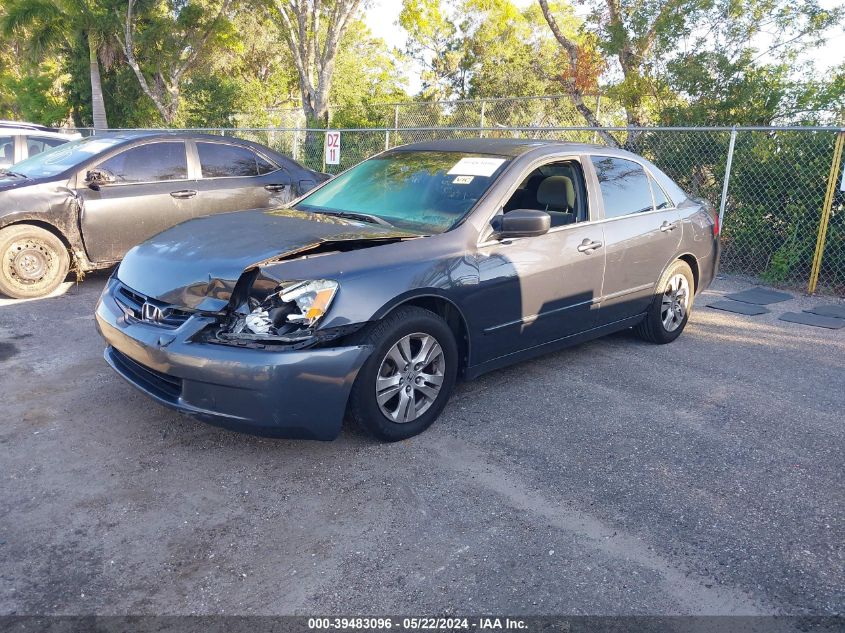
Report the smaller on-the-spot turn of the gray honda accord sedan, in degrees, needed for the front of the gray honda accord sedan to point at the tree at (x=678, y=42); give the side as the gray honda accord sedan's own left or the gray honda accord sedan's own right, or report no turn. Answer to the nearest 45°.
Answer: approximately 180°

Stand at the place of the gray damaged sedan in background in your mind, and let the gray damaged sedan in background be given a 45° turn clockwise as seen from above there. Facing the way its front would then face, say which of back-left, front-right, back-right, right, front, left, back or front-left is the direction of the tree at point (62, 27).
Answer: front-right

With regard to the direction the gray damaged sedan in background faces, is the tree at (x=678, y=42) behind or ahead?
behind

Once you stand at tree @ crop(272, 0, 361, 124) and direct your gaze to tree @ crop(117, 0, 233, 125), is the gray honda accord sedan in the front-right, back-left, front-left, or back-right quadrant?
back-left

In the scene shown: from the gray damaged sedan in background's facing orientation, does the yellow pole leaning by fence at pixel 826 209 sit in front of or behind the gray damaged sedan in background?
behind

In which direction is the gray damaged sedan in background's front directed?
to the viewer's left

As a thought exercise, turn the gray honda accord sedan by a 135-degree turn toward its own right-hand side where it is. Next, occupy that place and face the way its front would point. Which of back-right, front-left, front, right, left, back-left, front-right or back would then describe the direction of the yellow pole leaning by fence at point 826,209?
front-right

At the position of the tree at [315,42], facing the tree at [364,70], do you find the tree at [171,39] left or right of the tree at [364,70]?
left

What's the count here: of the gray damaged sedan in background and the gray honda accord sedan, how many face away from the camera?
0

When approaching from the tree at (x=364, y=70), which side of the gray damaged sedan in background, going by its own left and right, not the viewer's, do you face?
right

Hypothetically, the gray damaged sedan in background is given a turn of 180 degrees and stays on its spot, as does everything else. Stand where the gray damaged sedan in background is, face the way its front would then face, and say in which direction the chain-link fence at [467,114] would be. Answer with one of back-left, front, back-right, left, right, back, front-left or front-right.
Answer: front-left

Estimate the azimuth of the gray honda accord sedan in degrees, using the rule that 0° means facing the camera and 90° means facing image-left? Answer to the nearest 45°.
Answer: approximately 45°

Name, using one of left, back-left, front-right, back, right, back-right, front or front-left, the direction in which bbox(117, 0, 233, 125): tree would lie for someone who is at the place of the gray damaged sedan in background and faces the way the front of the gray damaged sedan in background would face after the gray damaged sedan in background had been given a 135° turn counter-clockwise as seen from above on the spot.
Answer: back-left

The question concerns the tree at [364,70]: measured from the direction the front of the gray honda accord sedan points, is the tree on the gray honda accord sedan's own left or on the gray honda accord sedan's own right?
on the gray honda accord sedan's own right
